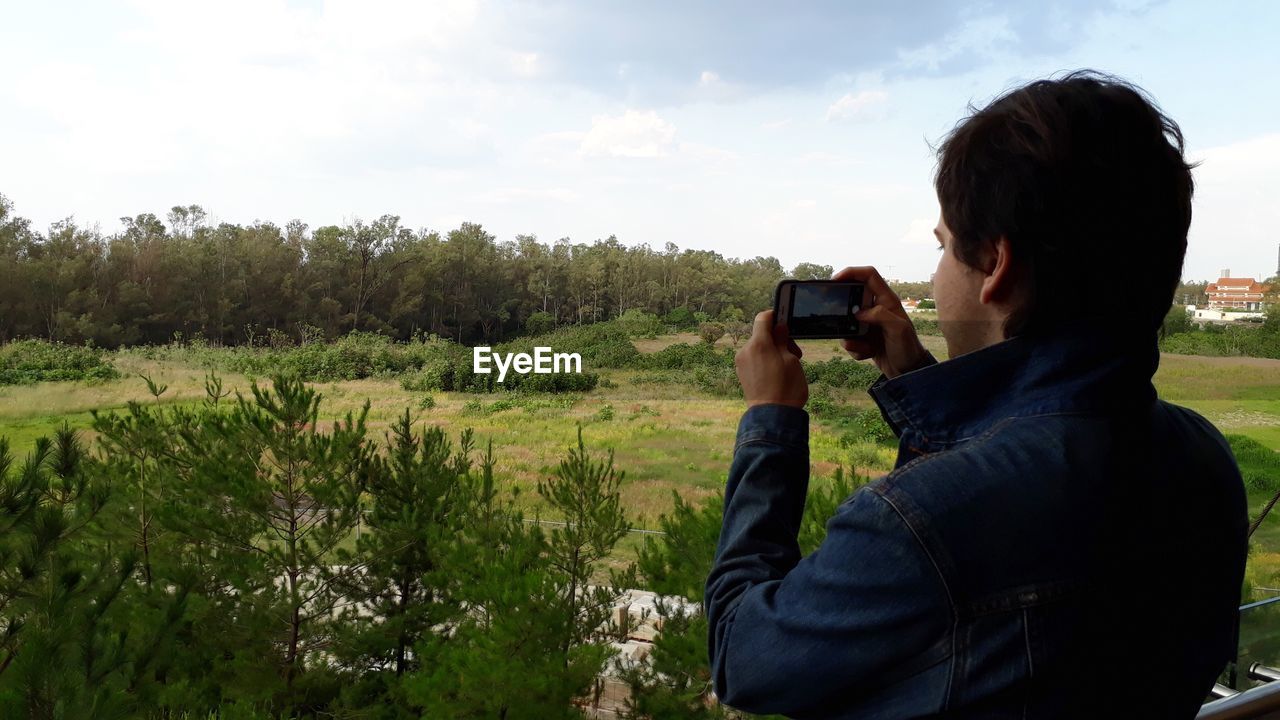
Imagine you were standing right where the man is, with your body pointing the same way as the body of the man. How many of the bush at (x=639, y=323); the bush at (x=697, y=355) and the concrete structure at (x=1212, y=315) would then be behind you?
0

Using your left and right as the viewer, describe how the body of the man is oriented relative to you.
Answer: facing away from the viewer and to the left of the viewer

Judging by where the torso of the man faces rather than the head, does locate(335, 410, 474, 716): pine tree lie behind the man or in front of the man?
in front

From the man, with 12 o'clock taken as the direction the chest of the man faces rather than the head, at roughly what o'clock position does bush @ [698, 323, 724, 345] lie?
The bush is roughly at 1 o'clock from the man.

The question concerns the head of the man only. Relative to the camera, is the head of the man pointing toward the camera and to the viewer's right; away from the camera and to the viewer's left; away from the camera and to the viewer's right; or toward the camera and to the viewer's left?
away from the camera and to the viewer's left

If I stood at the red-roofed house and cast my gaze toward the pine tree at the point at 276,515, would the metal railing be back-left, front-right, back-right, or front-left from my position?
front-left

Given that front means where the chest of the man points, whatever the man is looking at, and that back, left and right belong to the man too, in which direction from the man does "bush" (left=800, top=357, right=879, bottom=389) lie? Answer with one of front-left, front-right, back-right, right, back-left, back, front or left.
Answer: front-right

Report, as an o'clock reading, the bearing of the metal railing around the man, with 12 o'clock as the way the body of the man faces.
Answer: The metal railing is roughly at 2 o'clock from the man.

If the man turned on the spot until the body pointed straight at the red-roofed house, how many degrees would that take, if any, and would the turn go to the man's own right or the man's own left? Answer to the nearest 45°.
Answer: approximately 45° to the man's own right

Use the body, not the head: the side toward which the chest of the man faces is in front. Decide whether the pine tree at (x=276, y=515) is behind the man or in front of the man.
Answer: in front

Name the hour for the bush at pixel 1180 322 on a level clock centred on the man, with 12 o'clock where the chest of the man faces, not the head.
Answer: The bush is roughly at 2 o'clock from the man.
